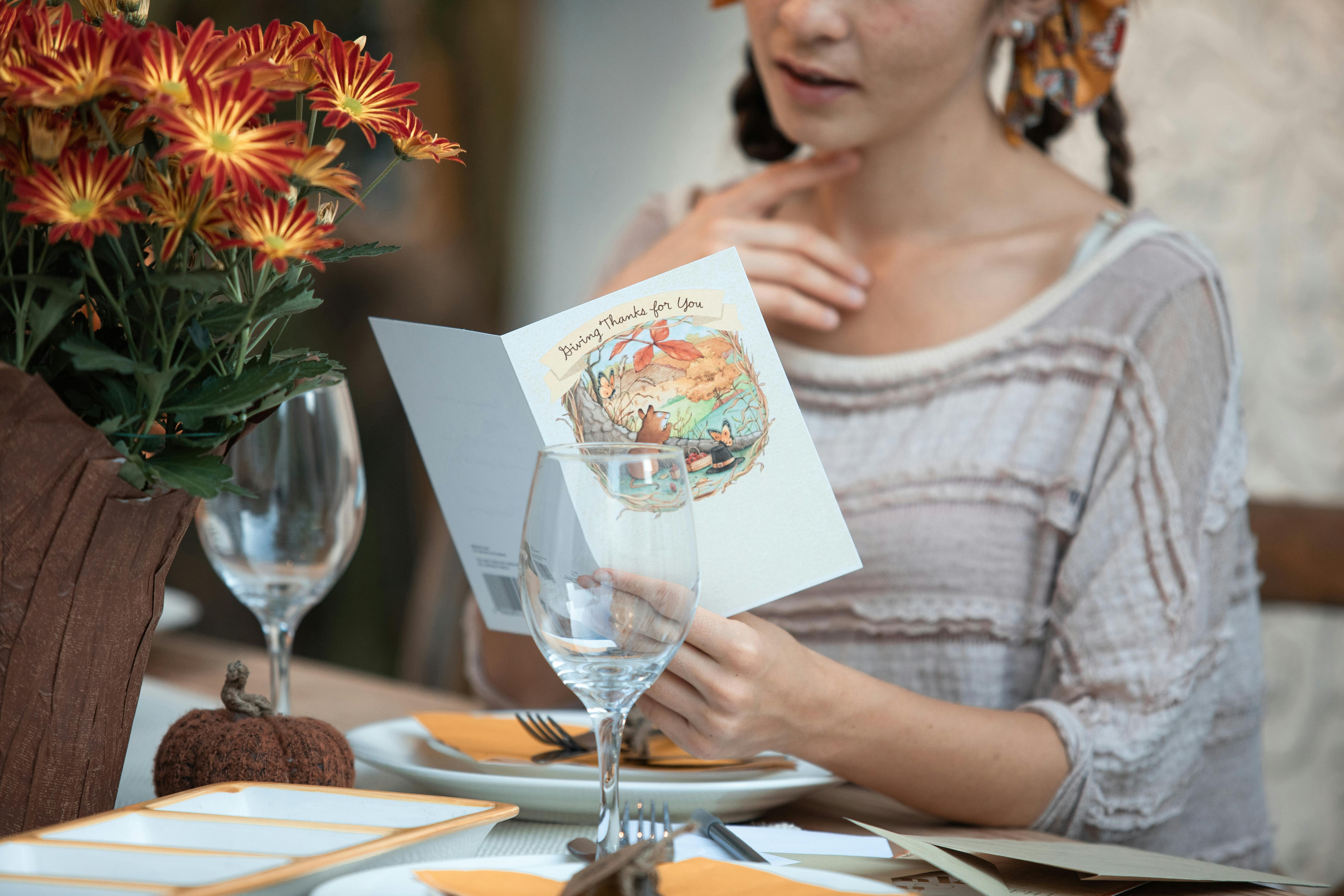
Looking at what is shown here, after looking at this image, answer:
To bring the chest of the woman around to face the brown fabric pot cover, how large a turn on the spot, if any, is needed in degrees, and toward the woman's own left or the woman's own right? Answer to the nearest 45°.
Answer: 0° — they already face it

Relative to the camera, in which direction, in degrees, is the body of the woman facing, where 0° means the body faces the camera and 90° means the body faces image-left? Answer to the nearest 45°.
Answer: approximately 45°

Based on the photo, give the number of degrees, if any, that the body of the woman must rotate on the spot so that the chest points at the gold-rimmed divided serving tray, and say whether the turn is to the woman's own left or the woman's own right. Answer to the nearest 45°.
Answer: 0° — they already face it

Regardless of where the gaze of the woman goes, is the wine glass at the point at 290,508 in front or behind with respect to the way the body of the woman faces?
in front

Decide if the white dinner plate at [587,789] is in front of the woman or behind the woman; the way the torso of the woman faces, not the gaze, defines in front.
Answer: in front

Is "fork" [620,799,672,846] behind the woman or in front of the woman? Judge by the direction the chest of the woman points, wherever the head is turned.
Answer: in front
